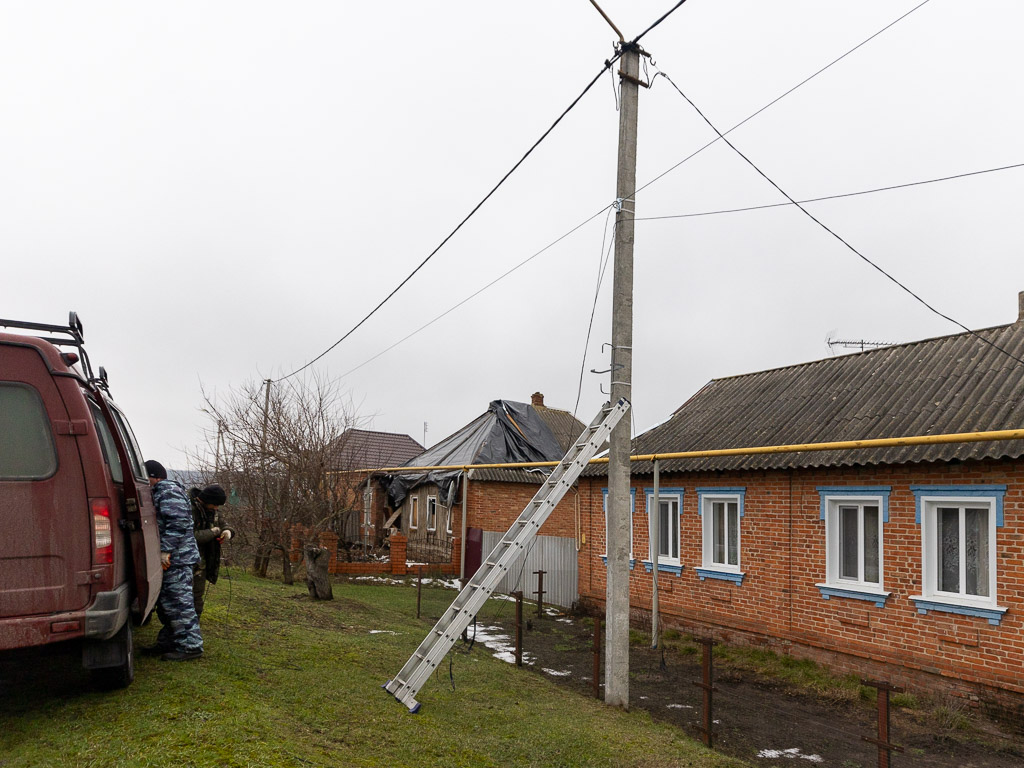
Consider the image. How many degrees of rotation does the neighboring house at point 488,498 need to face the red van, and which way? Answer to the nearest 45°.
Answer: approximately 45° to its left

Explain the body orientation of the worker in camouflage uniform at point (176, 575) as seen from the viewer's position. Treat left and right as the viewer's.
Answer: facing to the left of the viewer

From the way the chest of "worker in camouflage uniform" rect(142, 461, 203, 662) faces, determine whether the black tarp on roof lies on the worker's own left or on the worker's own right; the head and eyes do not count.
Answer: on the worker's own right

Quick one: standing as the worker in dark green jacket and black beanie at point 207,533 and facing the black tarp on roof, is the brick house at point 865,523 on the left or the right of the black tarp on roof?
right

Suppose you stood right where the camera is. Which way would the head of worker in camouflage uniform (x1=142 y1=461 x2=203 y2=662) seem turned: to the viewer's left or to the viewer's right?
to the viewer's left

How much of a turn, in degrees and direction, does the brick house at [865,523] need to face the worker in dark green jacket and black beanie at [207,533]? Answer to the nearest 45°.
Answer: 0° — it already faces them

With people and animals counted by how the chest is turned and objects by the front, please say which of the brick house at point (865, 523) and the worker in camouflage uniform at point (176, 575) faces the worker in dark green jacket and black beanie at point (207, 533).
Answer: the brick house

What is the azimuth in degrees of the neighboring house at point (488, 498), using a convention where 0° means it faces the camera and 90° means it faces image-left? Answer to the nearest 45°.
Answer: approximately 45°
